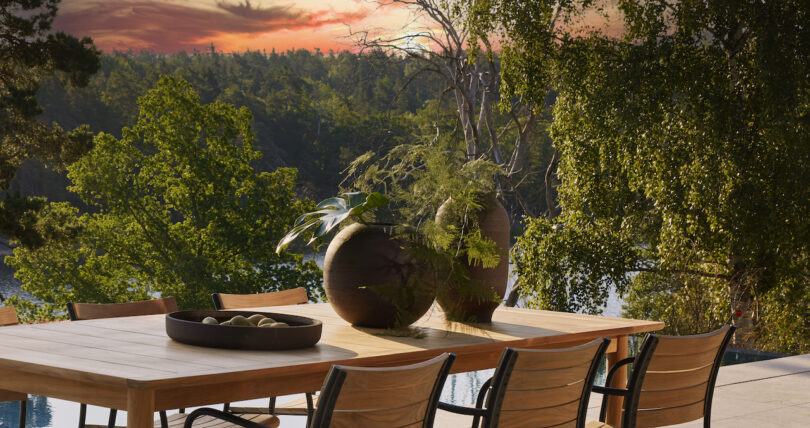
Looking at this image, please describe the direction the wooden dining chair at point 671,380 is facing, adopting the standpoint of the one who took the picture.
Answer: facing away from the viewer and to the left of the viewer

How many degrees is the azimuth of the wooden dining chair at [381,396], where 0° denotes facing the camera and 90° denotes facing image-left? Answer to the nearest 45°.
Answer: approximately 135°

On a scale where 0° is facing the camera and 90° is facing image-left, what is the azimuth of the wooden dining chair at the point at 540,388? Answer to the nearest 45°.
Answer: approximately 135°

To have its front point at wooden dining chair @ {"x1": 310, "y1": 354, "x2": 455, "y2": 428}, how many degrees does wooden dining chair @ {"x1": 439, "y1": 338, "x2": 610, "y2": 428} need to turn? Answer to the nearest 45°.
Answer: approximately 90° to its left

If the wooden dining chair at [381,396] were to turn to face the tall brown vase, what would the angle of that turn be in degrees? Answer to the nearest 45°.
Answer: approximately 45° to its right

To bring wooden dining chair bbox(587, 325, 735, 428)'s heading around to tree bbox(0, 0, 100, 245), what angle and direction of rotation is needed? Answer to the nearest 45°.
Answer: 0° — it already faces it

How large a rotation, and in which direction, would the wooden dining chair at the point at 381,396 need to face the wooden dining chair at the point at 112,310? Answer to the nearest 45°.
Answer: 0° — it already faces it
